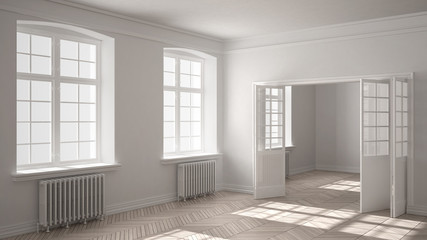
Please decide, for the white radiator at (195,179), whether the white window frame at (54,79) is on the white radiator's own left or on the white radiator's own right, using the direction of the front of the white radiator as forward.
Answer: on the white radiator's own right

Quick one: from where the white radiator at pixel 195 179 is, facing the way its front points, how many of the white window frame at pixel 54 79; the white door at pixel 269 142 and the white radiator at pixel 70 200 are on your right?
2

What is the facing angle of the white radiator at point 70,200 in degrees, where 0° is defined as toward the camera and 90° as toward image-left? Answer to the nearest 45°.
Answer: approximately 315°

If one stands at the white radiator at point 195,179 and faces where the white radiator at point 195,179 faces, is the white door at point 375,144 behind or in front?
in front

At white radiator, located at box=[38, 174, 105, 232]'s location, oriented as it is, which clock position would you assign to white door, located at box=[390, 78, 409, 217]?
The white door is roughly at 11 o'clock from the white radiator.

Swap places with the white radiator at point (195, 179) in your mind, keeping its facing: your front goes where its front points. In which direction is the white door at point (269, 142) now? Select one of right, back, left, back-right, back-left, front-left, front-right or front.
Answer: front-left

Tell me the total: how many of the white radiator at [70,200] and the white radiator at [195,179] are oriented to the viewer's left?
0

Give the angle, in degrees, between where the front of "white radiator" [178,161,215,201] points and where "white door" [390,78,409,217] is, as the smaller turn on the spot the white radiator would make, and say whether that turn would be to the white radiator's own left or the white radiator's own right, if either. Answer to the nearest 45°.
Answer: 0° — it already faces it

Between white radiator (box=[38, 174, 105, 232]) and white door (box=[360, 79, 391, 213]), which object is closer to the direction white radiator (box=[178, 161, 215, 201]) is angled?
the white door

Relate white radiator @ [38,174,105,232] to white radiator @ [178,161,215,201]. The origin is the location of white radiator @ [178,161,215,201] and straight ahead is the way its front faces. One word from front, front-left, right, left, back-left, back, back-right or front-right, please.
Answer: right

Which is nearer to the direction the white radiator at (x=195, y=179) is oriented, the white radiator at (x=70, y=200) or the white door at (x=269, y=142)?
the white door

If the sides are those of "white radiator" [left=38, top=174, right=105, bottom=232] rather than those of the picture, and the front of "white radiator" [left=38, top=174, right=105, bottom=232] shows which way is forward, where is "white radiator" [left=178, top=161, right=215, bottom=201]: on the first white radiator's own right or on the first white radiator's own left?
on the first white radiator's own left

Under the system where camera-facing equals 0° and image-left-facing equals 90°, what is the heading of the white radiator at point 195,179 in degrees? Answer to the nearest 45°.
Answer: approximately 315°
